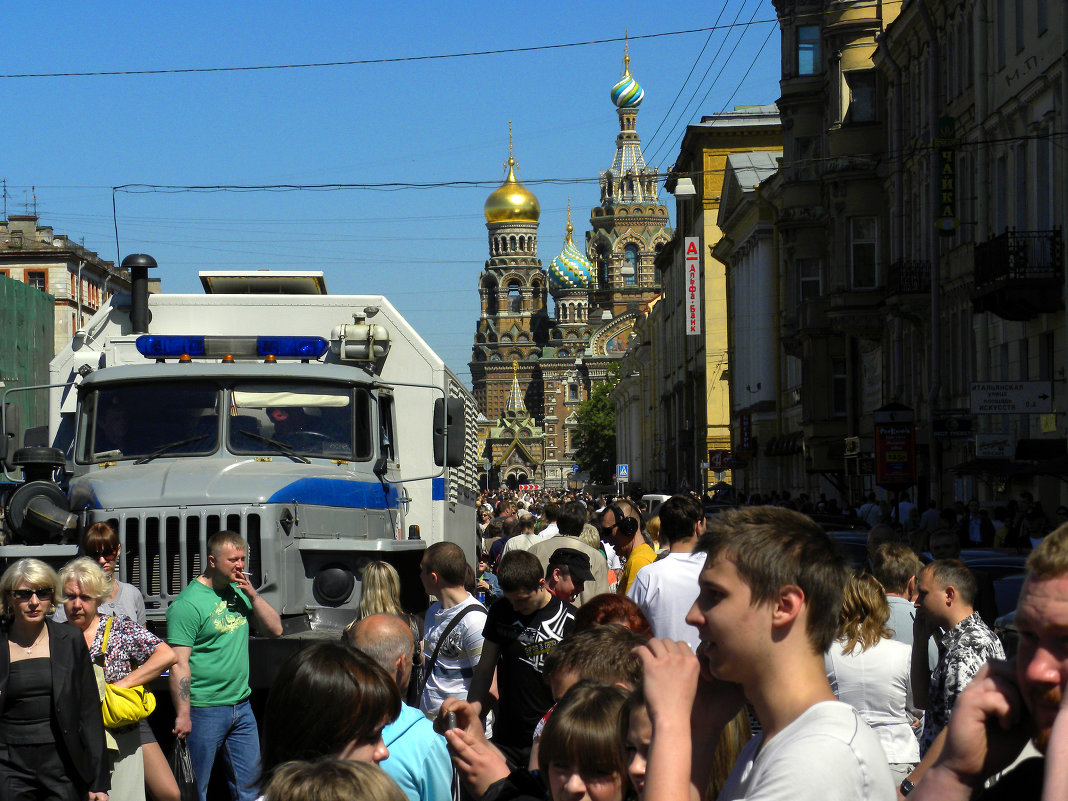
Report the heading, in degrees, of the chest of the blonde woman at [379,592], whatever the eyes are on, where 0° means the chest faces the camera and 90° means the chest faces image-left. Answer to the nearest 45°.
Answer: approximately 180°

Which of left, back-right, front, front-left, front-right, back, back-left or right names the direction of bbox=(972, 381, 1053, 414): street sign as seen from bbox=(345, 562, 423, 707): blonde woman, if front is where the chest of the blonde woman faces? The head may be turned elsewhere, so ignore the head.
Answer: front-right

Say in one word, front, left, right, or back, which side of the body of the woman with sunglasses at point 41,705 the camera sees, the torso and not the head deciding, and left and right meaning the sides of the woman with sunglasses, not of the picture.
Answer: front

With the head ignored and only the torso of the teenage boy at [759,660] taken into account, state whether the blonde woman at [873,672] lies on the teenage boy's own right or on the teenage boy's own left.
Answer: on the teenage boy's own right

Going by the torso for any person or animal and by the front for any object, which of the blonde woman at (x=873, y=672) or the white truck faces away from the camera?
the blonde woman

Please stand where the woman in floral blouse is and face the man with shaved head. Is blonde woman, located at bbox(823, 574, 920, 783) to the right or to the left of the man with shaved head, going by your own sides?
left

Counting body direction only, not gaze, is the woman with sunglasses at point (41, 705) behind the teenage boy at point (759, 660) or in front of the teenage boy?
in front

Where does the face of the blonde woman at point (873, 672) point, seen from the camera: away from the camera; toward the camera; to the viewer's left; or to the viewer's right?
away from the camera

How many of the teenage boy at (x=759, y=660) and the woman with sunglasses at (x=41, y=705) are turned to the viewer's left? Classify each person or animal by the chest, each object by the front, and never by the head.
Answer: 1

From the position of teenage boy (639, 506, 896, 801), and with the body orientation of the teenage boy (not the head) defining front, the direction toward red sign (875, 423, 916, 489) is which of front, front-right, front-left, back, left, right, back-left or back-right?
right

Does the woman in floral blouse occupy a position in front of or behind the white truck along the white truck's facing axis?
in front

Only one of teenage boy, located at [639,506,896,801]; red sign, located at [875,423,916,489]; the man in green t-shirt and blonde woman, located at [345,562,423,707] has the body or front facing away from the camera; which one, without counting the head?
the blonde woman

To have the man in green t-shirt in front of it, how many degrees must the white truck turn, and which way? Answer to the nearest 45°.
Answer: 0° — it already faces them

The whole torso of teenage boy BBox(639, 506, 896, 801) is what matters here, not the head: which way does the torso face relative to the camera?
to the viewer's left

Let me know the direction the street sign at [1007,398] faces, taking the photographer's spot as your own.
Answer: facing the viewer

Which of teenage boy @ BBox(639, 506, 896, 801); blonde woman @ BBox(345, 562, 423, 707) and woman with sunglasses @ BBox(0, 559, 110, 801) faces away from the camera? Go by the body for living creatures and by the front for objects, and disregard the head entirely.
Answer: the blonde woman

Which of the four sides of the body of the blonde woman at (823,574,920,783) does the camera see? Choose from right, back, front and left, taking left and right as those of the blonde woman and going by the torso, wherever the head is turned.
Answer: back

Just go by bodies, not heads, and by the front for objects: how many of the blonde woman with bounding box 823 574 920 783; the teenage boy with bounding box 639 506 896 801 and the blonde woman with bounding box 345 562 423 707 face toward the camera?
0

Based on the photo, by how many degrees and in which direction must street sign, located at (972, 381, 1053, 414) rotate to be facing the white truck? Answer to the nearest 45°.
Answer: approximately 45° to its right
